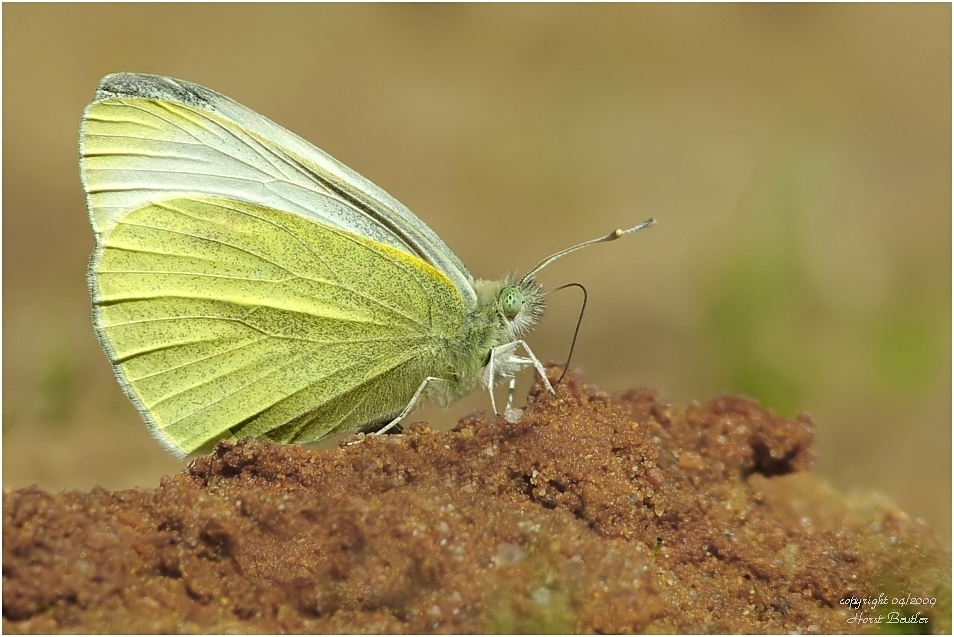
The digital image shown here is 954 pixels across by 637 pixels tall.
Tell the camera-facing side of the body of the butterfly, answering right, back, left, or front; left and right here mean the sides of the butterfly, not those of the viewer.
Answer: right
